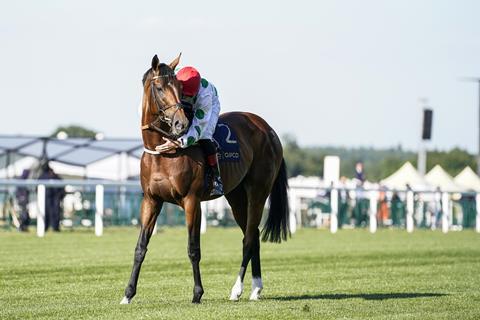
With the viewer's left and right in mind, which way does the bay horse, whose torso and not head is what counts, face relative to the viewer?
facing the viewer and to the left of the viewer

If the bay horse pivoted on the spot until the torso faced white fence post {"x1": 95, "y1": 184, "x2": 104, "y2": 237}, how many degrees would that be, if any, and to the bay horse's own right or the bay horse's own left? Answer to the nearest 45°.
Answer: approximately 135° to the bay horse's own right

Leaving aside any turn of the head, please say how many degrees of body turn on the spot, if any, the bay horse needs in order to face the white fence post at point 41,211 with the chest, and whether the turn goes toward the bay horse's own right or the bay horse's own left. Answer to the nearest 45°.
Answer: approximately 135° to the bay horse's own right

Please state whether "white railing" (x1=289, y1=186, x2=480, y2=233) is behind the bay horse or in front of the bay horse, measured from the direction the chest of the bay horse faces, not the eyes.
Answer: behind

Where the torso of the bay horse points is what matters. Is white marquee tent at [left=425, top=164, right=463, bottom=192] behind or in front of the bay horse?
behind

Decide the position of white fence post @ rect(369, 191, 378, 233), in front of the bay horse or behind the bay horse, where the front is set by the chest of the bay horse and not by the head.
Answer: behind
